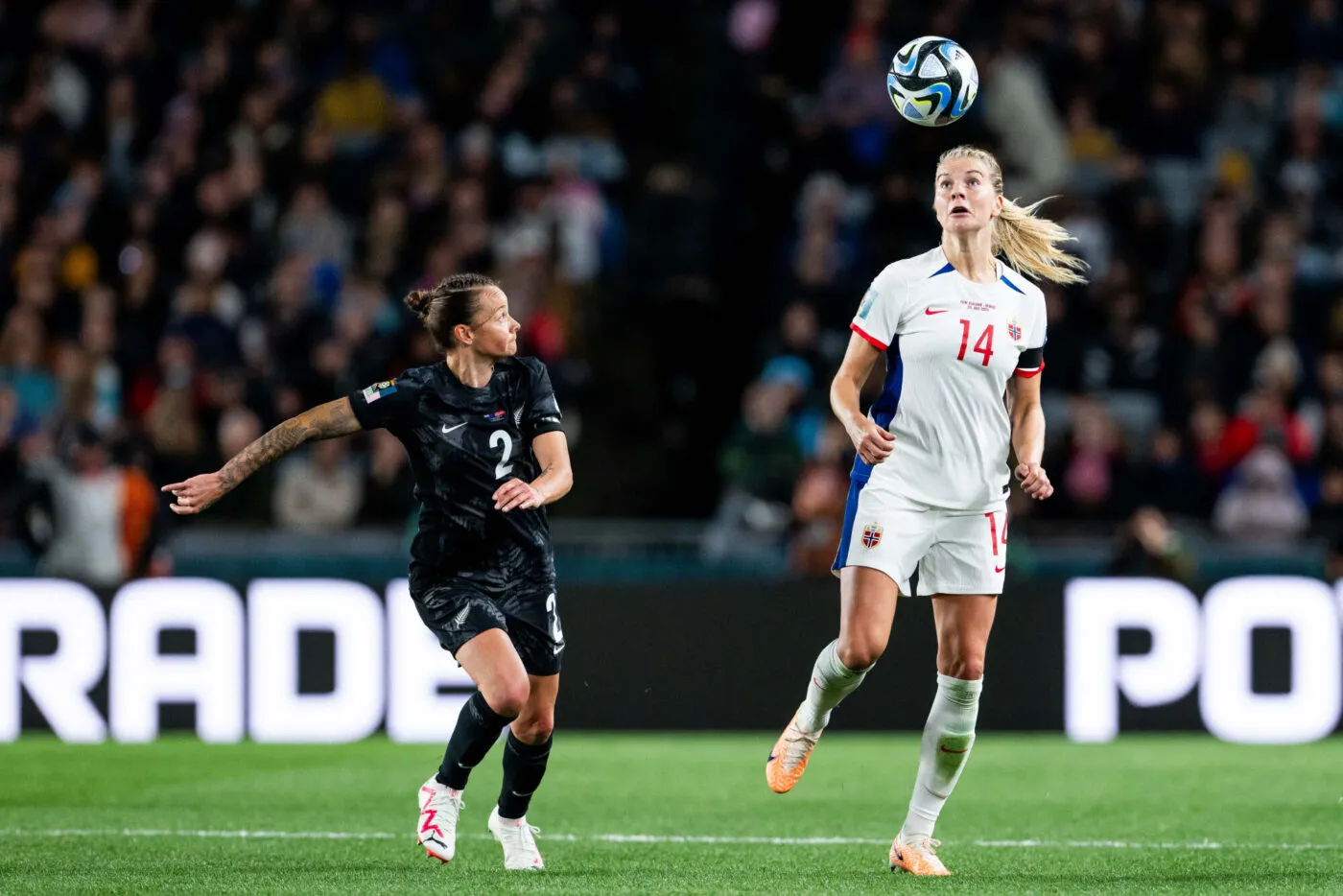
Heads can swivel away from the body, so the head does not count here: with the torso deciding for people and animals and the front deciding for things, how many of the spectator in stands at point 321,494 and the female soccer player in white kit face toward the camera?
2

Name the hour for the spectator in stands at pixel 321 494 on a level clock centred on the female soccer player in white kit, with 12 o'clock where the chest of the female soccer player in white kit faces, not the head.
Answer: The spectator in stands is roughly at 5 o'clock from the female soccer player in white kit.

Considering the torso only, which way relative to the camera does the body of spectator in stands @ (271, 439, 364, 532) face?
toward the camera

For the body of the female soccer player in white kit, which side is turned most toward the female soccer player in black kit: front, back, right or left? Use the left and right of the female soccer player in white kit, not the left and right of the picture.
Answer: right

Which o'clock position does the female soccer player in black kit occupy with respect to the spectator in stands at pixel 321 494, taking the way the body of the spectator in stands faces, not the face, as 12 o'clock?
The female soccer player in black kit is roughly at 12 o'clock from the spectator in stands.

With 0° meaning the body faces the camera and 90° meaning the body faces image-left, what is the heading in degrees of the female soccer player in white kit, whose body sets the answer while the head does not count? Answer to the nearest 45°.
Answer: approximately 0°

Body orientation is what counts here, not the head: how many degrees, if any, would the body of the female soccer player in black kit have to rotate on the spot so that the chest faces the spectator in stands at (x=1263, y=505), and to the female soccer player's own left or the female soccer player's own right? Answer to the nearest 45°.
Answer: approximately 90° to the female soccer player's own left

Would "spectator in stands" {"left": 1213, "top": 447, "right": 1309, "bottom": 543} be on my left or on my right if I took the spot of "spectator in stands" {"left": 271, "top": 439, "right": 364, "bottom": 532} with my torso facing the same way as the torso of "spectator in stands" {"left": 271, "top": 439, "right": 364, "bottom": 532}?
on my left

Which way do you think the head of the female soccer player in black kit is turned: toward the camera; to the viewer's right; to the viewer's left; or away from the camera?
to the viewer's right

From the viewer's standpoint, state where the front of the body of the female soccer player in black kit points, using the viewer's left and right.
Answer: facing the viewer and to the right of the viewer

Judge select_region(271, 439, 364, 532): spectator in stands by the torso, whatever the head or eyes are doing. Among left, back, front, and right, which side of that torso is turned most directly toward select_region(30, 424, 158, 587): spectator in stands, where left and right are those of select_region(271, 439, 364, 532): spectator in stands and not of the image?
right
